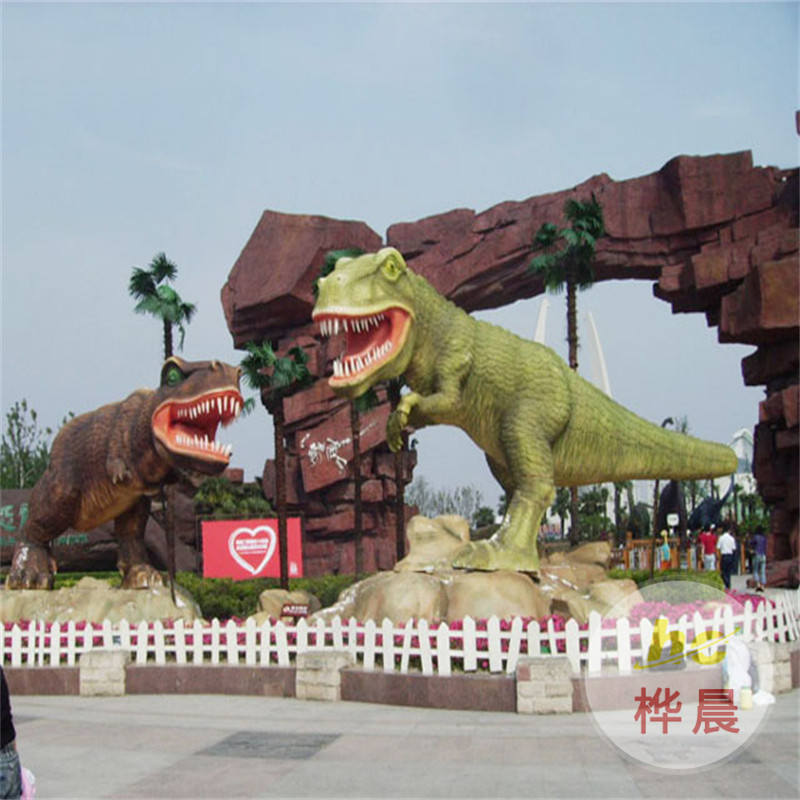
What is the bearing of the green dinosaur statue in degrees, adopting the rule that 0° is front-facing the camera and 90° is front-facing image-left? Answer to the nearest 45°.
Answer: approximately 90°

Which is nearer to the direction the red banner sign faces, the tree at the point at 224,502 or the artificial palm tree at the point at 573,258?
the artificial palm tree

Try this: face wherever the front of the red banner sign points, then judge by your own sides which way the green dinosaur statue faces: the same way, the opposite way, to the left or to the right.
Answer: to the right

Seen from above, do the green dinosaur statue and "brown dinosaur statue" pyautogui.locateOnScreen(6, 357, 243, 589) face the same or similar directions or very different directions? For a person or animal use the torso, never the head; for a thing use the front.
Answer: very different directions

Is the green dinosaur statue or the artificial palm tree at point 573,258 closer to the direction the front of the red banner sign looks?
the green dinosaur statue

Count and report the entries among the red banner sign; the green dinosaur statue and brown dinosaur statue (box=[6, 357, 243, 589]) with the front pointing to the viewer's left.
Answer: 1

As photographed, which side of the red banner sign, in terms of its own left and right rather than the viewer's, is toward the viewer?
front

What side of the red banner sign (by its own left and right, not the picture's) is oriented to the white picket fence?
front

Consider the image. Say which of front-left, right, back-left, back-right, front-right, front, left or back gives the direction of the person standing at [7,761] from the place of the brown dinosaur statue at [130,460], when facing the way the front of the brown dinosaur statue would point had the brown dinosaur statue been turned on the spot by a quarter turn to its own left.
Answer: back-right

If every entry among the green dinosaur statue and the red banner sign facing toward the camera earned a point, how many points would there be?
1
